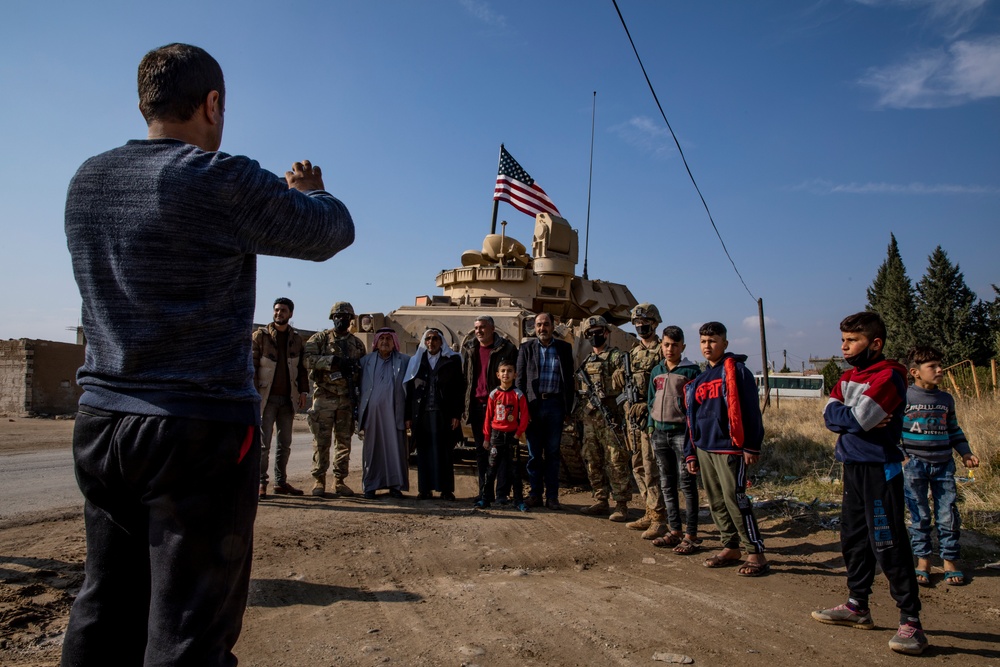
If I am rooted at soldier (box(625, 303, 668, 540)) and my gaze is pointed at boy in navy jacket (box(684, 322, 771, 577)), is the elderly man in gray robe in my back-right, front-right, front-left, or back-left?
back-right

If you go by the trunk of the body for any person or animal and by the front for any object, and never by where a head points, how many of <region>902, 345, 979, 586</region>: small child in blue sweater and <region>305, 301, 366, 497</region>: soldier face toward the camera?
2

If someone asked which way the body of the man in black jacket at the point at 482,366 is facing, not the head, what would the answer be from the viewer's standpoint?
toward the camera

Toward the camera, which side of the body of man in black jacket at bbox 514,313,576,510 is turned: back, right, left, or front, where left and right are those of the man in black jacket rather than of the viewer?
front

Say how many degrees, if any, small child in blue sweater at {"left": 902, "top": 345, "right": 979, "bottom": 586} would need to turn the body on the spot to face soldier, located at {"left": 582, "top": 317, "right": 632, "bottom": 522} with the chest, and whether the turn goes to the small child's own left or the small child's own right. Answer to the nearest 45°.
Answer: approximately 90° to the small child's own right

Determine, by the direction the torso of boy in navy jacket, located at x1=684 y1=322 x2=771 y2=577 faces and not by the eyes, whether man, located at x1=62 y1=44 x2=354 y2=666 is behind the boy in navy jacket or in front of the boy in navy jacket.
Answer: in front

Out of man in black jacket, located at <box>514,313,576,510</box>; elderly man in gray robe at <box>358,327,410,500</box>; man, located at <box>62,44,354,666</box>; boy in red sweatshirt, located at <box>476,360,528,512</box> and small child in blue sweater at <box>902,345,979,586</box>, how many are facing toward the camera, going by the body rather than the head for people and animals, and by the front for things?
4

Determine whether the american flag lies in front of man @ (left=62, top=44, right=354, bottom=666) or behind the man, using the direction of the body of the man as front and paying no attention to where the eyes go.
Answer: in front

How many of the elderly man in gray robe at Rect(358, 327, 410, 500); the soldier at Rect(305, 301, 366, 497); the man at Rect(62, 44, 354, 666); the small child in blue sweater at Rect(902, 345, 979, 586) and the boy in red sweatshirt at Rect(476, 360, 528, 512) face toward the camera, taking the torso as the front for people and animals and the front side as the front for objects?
4

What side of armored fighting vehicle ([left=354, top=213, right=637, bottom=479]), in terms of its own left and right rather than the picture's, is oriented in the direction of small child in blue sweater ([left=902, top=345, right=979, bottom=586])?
left

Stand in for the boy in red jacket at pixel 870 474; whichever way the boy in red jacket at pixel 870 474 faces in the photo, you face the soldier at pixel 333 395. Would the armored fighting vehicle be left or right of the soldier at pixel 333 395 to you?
right

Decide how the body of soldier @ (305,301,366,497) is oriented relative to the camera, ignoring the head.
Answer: toward the camera

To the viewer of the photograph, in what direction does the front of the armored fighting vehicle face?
facing the viewer and to the left of the viewer

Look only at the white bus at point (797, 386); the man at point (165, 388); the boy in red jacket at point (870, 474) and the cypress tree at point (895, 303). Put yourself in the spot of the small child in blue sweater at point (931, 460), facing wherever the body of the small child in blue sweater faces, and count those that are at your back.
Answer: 2

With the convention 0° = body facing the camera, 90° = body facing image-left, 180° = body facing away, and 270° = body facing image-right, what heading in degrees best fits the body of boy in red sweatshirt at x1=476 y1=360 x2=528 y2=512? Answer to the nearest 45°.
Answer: approximately 0°

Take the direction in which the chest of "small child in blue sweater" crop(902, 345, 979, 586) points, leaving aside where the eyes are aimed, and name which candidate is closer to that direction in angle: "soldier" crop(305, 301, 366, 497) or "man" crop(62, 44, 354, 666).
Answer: the man
